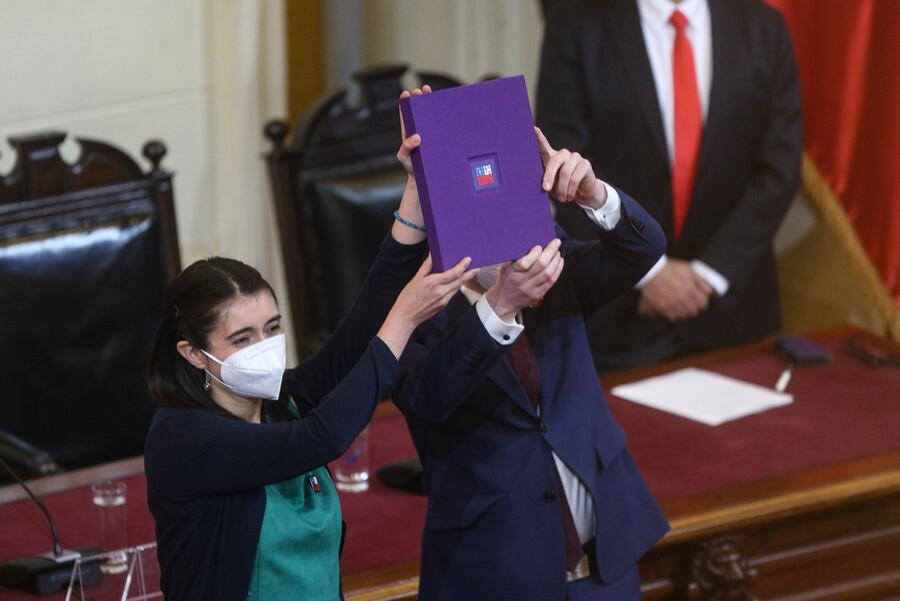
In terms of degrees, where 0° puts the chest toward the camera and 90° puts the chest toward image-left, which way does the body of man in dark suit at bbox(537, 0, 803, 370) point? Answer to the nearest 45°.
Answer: approximately 0°

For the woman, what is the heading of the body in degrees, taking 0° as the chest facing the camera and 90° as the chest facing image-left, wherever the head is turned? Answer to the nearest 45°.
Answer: approximately 315°

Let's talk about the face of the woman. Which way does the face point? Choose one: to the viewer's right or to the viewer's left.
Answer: to the viewer's right

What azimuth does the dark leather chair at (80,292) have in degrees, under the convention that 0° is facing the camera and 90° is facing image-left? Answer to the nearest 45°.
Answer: approximately 315°
